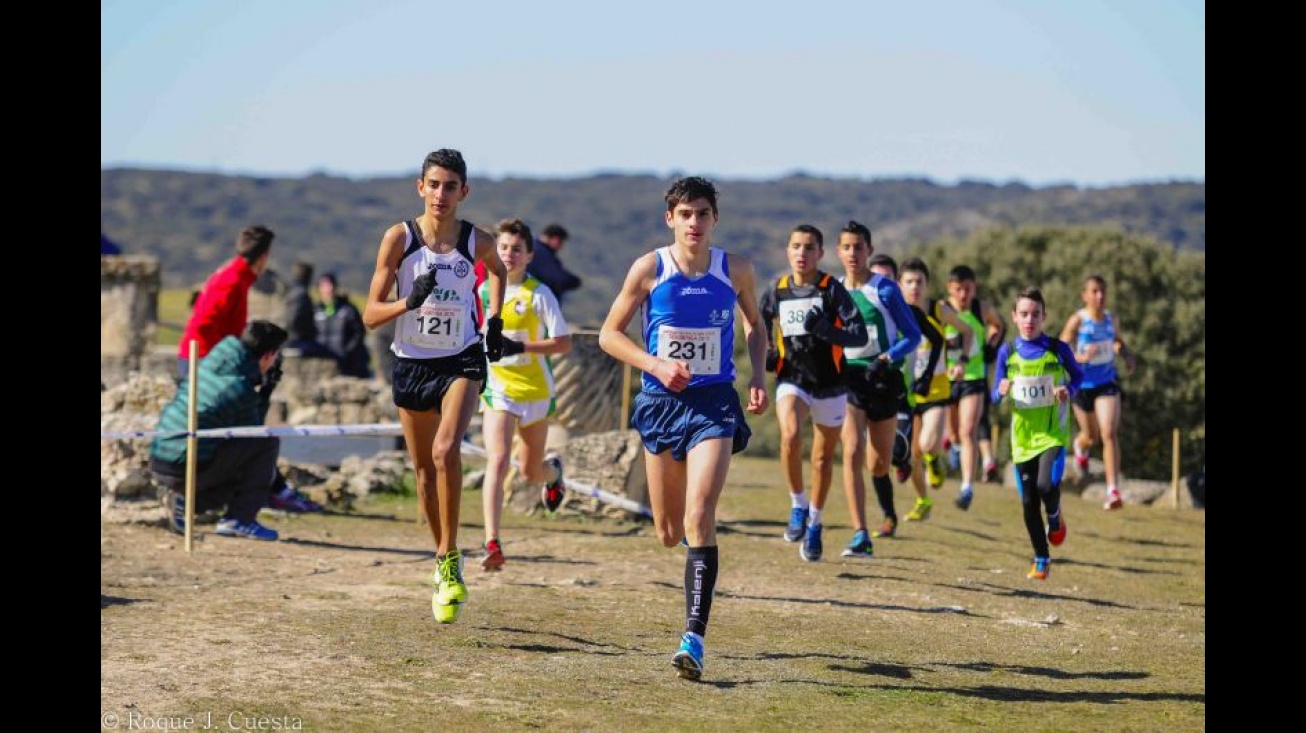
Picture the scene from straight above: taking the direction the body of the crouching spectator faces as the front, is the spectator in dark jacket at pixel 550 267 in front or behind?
in front

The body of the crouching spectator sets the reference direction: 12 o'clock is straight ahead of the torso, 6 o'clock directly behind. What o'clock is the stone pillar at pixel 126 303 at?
The stone pillar is roughly at 9 o'clock from the crouching spectator.

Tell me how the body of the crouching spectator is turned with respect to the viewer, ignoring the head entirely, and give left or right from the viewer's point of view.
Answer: facing to the right of the viewer

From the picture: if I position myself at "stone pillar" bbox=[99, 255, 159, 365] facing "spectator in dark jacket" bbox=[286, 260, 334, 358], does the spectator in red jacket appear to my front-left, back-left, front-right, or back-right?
front-right

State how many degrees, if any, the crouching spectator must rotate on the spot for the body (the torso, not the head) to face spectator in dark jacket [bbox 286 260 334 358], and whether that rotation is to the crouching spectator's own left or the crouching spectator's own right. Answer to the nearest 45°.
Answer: approximately 90° to the crouching spectator's own left

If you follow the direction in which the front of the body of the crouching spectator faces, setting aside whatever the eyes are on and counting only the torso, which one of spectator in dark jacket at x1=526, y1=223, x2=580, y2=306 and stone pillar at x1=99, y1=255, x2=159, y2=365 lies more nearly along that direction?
the spectator in dark jacket

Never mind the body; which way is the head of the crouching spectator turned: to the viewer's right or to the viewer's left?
to the viewer's right
